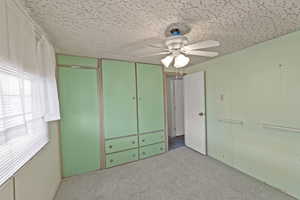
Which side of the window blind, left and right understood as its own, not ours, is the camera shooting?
right

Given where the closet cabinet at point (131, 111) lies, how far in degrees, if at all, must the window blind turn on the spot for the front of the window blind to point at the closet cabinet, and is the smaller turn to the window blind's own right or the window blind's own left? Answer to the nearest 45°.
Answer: approximately 45° to the window blind's own left

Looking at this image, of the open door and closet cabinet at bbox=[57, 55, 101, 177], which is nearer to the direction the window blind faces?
the open door

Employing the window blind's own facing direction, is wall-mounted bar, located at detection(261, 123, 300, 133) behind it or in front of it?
in front

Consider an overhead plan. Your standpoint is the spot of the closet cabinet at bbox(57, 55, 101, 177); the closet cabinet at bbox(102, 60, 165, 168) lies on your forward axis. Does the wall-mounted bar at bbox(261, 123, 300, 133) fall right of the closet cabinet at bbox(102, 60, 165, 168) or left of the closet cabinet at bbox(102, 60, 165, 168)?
right

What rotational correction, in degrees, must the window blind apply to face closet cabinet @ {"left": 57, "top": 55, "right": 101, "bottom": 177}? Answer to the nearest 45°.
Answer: approximately 45° to its left

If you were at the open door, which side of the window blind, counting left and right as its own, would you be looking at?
front
